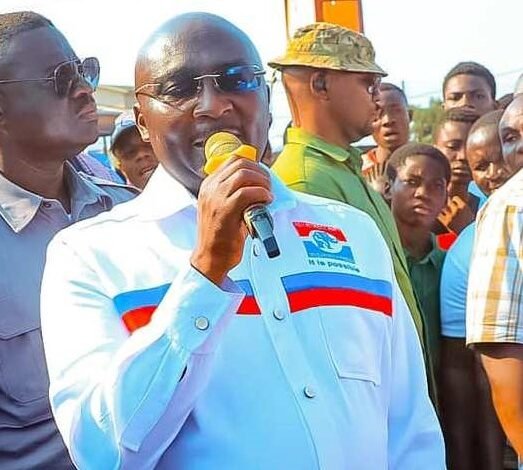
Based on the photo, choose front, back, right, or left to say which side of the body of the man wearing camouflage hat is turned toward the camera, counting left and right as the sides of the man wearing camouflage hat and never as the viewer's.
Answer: right

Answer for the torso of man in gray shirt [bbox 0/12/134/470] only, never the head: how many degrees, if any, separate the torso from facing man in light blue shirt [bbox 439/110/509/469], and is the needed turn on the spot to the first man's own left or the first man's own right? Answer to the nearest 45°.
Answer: approximately 45° to the first man's own left

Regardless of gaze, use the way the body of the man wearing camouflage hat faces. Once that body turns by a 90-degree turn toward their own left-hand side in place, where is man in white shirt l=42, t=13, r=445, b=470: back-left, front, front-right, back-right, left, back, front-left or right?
back

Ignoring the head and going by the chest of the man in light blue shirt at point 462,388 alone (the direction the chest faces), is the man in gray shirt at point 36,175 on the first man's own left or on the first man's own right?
on the first man's own right

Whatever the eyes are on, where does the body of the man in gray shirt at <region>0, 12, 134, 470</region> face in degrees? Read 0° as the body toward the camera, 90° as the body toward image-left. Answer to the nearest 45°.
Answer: approximately 315°

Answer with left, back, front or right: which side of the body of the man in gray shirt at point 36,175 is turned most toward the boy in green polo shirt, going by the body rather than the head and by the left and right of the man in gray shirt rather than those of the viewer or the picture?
left

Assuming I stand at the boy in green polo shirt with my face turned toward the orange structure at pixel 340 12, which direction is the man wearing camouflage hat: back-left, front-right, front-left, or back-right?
back-left

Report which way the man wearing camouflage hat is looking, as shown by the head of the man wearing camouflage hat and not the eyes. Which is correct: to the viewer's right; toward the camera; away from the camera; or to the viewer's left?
to the viewer's right

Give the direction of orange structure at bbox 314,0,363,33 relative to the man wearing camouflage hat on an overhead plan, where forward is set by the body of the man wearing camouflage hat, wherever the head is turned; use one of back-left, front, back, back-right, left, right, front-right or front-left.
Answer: left
